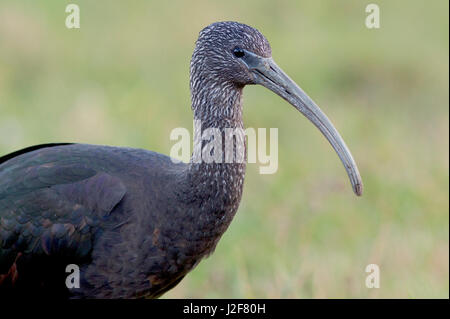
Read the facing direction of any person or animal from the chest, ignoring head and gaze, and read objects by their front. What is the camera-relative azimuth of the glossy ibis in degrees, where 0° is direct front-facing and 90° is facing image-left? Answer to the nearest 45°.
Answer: approximately 270°
